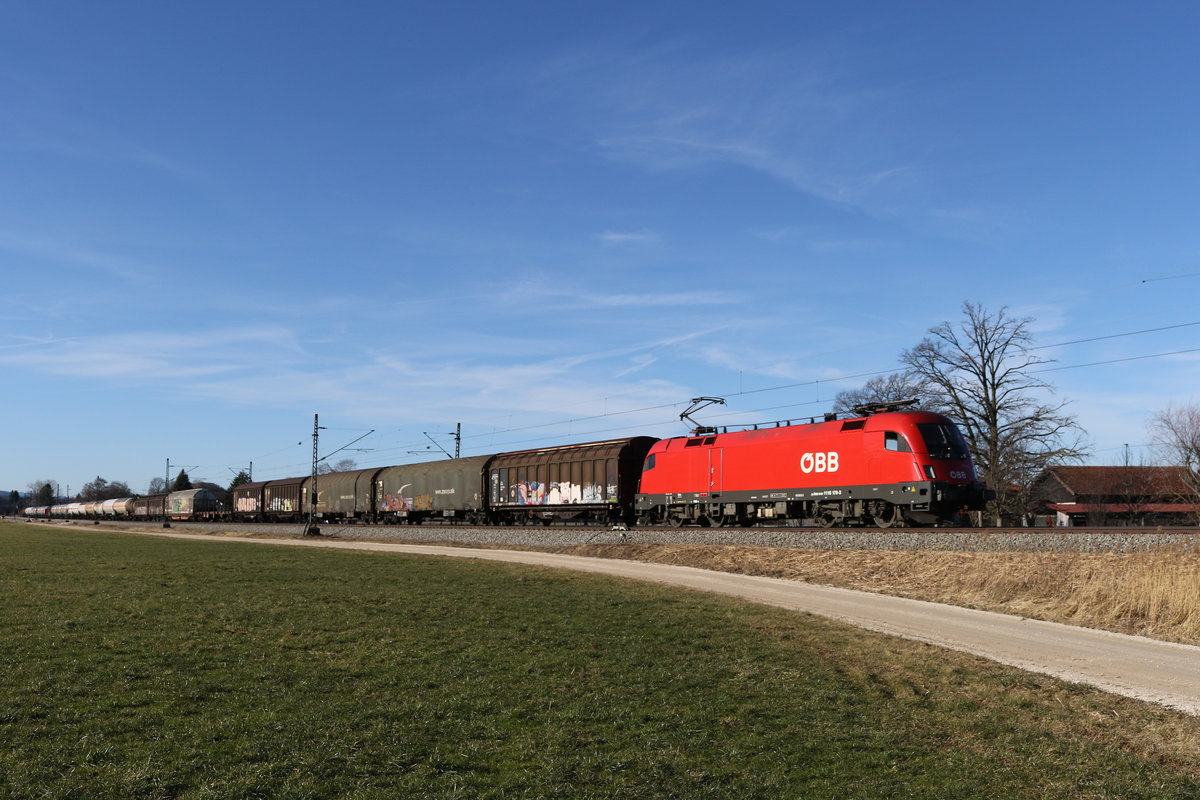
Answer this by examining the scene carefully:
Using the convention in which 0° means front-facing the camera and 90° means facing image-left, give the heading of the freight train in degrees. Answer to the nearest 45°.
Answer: approximately 315°
